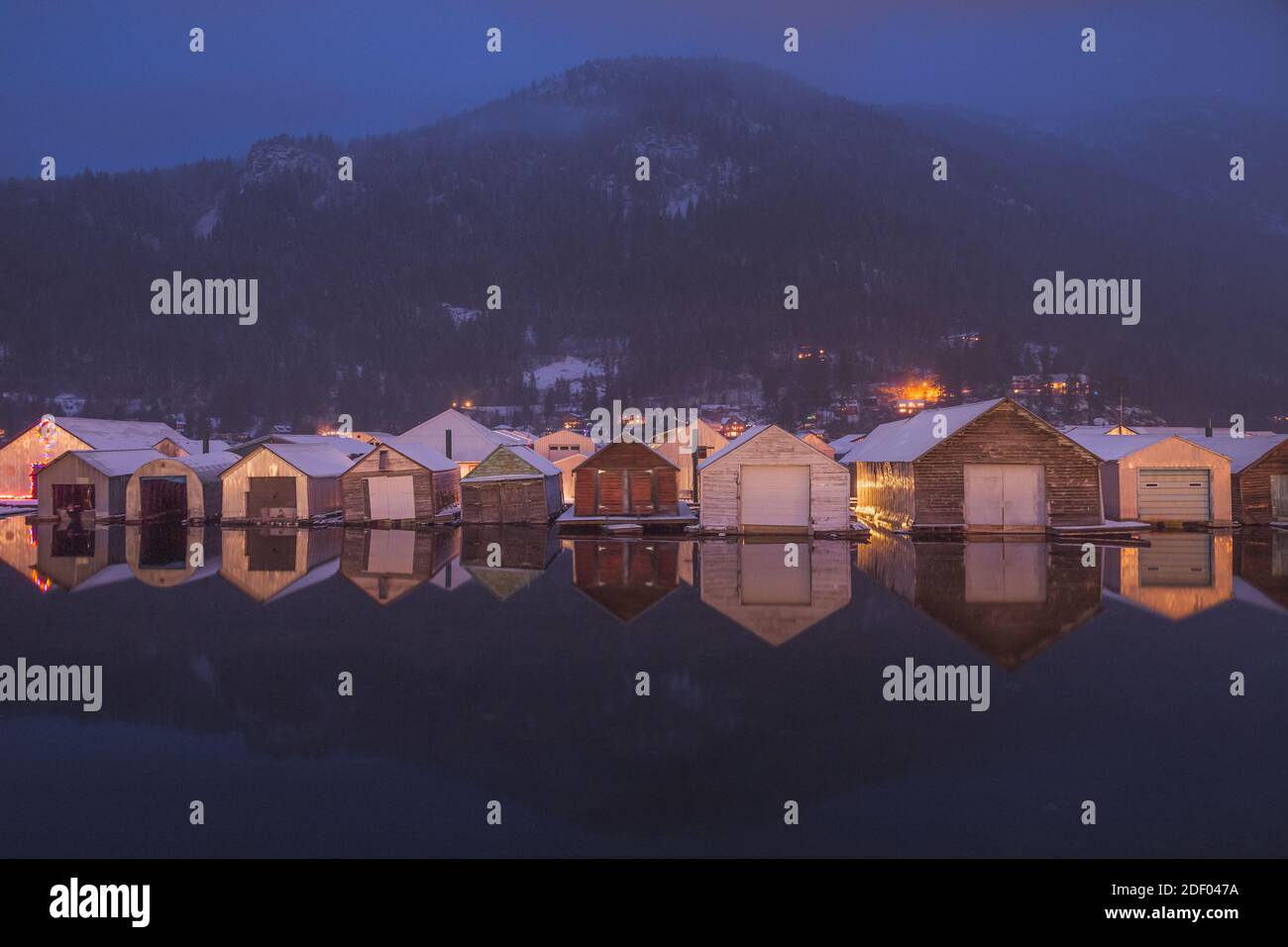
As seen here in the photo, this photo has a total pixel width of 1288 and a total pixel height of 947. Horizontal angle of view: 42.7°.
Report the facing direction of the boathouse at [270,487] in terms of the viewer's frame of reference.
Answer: facing the viewer and to the left of the viewer

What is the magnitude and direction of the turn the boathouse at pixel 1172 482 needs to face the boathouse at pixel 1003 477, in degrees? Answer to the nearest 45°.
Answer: approximately 45° to its right

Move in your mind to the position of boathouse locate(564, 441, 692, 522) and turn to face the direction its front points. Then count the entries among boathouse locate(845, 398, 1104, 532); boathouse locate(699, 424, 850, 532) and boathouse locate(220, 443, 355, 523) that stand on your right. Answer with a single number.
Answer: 1

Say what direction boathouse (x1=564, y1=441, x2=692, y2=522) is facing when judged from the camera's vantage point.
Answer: facing the viewer

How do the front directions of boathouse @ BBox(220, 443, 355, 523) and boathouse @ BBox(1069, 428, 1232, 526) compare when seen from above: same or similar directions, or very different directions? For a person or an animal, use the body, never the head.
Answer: same or similar directions

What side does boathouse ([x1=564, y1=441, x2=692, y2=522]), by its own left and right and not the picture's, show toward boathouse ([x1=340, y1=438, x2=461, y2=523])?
right

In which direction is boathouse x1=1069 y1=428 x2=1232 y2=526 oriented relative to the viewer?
toward the camera

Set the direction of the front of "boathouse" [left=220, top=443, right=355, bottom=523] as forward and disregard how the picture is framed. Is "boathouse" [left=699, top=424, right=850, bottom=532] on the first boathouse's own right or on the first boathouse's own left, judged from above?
on the first boathouse's own left

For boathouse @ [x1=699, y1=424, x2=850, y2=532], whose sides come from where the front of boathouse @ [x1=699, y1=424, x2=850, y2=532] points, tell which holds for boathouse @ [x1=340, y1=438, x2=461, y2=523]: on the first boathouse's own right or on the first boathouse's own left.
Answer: on the first boathouse's own right

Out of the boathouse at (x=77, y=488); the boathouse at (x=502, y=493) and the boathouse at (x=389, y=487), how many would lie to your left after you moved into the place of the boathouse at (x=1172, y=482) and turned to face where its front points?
0

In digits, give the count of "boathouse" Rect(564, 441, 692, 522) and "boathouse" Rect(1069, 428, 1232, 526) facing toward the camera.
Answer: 2

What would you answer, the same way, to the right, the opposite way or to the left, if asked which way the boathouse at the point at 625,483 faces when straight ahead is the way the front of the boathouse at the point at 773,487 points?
the same way
